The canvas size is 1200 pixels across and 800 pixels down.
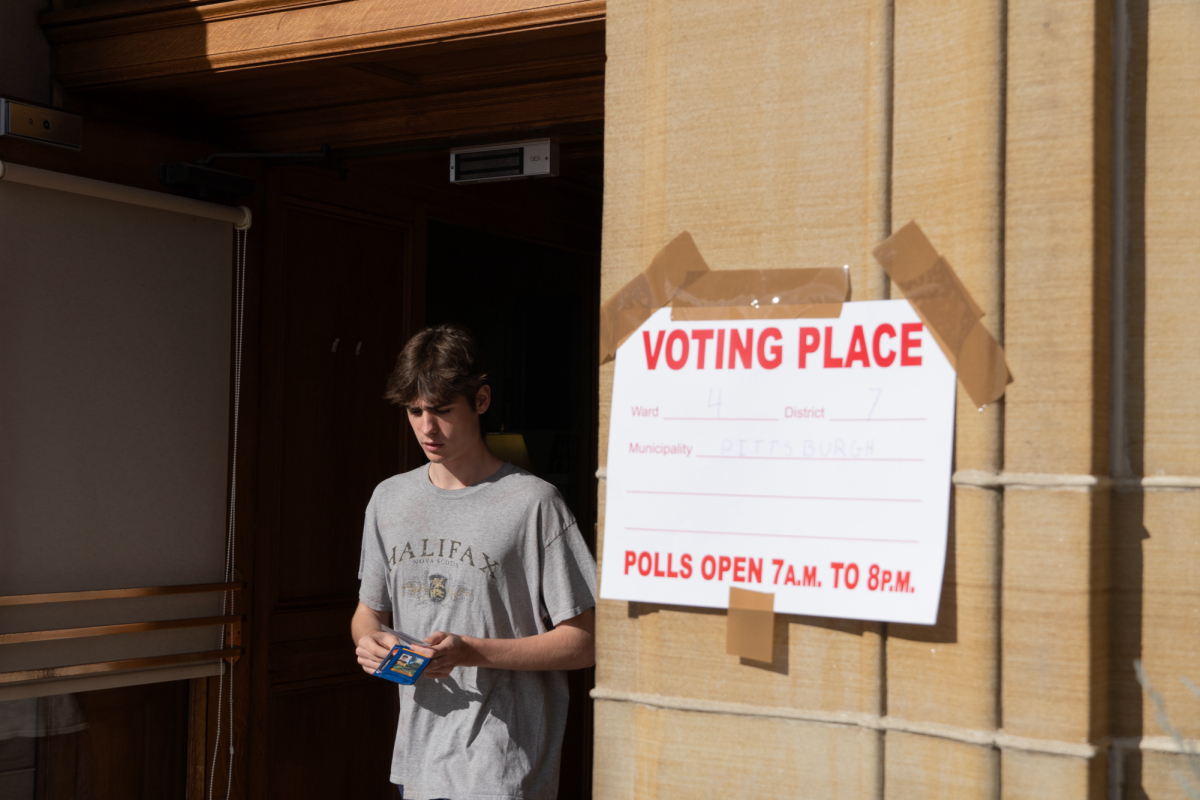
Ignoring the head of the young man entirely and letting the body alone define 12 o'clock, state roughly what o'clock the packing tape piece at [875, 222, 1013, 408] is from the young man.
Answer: The packing tape piece is roughly at 9 o'clock from the young man.

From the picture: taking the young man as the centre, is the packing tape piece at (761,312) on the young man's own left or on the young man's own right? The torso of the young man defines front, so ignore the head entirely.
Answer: on the young man's own left

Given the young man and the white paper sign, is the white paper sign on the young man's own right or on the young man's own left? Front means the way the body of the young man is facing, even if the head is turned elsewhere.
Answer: on the young man's own left

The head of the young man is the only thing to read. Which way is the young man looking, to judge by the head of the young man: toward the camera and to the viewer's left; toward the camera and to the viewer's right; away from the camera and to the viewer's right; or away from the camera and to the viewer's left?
toward the camera and to the viewer's left

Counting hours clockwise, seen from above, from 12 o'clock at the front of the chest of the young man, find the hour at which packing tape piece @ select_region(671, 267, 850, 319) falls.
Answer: The packing tape piece is roughly at 9 o'clock from the young man.

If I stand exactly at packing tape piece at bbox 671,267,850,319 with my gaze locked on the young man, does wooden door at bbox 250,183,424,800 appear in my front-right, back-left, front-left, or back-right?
front-right

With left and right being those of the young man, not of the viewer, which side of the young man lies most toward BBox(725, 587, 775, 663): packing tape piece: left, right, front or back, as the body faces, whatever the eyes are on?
left

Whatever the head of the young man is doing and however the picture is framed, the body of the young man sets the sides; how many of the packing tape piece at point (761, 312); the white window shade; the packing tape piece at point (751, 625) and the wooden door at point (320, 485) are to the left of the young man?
2

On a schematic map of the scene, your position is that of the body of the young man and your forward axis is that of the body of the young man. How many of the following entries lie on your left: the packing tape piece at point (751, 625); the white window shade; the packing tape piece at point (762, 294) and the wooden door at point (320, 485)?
2

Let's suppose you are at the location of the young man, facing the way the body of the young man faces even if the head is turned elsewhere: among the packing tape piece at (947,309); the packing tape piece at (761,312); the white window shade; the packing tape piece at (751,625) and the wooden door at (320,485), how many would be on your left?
3

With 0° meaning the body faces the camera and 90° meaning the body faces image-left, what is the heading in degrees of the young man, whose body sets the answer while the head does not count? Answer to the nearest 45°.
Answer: approximately 45°

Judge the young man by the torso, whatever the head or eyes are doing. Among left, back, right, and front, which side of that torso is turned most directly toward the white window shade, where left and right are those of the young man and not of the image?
right
